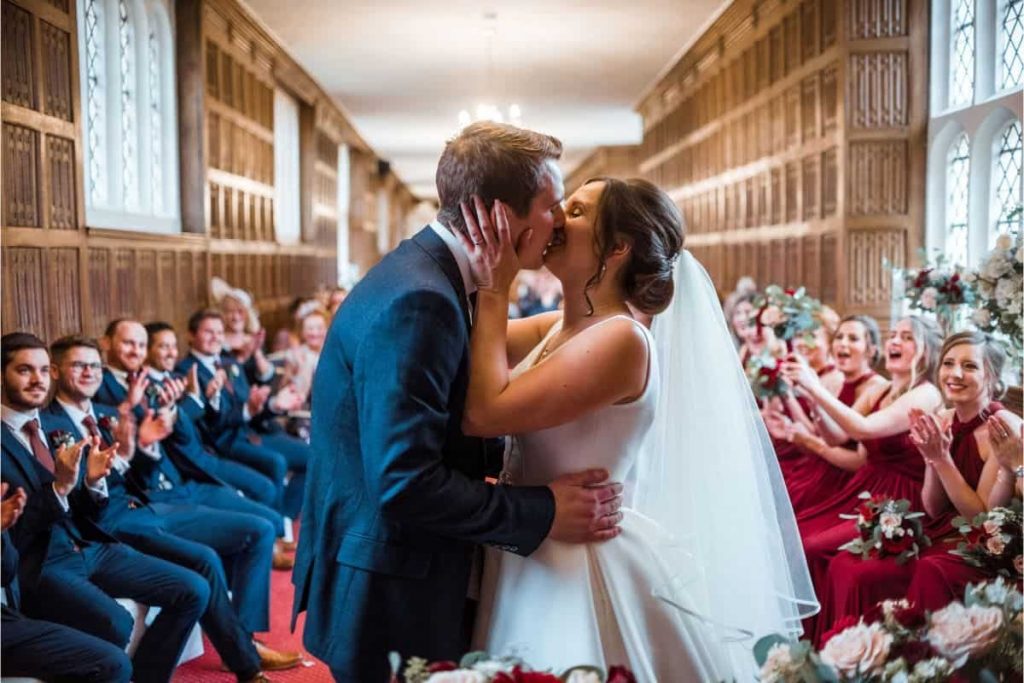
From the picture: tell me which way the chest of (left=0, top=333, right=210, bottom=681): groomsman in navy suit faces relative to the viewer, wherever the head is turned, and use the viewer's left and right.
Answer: facing the viewer and to the right of the viewer

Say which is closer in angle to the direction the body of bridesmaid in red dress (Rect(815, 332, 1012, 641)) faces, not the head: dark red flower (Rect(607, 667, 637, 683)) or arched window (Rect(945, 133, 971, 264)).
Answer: the dark red flower

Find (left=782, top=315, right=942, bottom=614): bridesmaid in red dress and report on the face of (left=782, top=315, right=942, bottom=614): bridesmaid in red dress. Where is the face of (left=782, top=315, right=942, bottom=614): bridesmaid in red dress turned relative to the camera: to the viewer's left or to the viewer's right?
to the viewer's left

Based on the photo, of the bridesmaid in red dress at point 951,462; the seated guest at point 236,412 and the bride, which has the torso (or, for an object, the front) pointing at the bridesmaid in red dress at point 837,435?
the seated guest

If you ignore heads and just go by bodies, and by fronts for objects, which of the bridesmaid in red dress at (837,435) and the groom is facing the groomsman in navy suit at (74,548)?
the bridesmaid in red dress

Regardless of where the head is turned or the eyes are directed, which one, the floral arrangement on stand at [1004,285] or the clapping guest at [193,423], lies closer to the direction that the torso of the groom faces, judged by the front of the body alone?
the floral arrangement on stand

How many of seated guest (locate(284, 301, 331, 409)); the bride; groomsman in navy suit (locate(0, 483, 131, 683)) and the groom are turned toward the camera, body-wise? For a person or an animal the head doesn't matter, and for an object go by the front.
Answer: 1

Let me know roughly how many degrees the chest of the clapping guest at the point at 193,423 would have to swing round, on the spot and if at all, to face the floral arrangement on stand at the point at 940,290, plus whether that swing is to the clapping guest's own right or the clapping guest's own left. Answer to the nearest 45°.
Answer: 0° — they already face it

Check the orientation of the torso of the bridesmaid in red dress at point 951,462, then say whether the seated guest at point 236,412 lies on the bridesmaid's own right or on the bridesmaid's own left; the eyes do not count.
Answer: on the bridesmaid's own right

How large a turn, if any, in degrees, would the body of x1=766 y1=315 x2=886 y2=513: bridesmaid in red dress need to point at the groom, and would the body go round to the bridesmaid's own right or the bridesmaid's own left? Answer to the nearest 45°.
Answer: approximately 45° to the bridesmaid's own left

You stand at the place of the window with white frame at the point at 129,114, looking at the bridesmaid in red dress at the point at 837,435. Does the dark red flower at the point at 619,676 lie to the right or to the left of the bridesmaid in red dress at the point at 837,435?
right

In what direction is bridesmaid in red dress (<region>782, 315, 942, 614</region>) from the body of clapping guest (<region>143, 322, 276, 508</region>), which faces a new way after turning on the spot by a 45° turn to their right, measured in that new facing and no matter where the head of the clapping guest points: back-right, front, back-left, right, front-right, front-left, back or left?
front-left

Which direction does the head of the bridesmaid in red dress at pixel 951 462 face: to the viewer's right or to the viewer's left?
to the viewer's left

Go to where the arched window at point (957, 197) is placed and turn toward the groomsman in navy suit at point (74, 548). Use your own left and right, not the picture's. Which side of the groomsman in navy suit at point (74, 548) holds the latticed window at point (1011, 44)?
left

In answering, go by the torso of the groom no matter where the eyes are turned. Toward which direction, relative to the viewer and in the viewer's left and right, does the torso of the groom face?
facing to the right of the viewer
